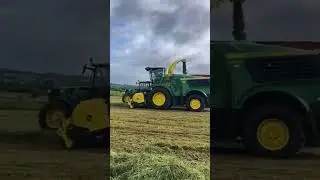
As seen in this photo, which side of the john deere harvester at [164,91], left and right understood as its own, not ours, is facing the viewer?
left
